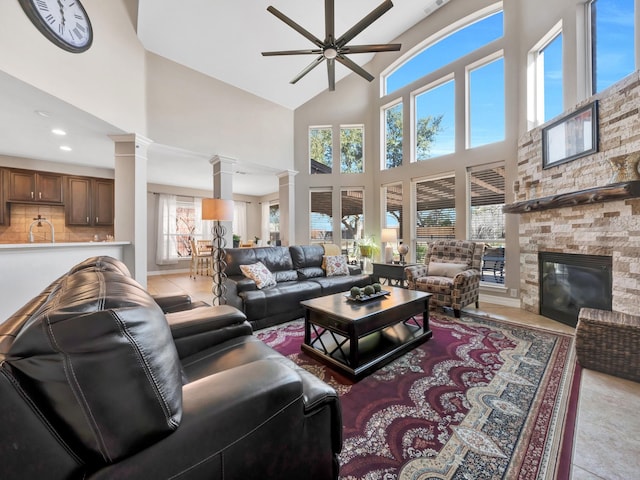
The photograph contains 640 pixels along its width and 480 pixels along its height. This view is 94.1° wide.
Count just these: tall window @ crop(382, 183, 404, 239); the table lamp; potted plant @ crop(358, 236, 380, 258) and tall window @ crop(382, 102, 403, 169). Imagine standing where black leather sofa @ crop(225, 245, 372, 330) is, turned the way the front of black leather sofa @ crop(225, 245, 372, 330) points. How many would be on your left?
4

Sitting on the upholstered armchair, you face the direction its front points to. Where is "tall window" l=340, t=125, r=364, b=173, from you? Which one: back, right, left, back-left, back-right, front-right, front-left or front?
right

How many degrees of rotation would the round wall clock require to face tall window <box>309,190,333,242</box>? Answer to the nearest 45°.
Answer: approximately 45° to its left

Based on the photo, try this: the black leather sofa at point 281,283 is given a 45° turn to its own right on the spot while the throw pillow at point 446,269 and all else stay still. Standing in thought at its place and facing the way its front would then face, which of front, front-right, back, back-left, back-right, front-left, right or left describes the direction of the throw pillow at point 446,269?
left

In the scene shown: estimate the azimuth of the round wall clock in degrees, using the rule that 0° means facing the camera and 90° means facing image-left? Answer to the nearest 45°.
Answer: approximately 315°

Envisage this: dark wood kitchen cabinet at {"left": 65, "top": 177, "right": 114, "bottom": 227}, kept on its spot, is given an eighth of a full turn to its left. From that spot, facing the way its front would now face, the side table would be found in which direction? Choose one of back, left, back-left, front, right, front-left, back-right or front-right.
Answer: front

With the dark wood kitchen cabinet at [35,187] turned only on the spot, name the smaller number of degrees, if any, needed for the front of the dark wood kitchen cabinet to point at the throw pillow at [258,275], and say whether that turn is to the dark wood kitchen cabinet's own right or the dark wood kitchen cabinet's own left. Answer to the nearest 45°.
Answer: approximately 45° to the dark wood kitchen cabinet's own left

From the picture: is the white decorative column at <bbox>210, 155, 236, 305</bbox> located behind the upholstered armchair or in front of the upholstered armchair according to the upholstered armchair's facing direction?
in front

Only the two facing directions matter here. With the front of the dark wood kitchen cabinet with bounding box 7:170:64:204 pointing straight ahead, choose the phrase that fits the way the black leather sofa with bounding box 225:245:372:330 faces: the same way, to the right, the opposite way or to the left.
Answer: the same way

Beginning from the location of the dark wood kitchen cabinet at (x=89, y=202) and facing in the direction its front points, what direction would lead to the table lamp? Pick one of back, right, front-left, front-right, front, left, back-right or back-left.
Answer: front-left

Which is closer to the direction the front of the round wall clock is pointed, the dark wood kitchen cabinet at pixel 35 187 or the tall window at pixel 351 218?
the tall window

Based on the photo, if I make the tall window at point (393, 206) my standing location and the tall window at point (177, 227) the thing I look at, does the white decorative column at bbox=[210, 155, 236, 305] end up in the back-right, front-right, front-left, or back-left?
front-left

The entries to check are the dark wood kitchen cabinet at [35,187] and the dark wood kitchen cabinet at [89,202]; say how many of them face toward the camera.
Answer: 2

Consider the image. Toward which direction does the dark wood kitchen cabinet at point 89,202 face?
toward the camera
